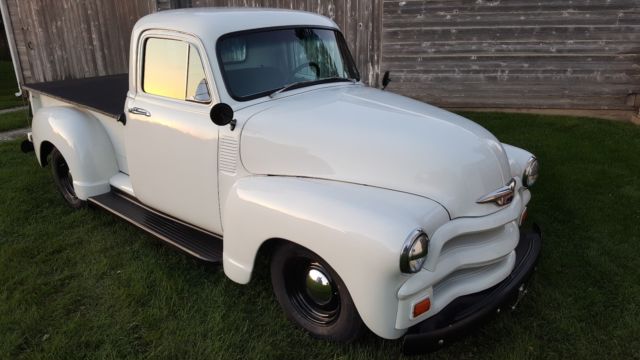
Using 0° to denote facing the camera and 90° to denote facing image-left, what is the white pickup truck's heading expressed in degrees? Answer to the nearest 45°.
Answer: approximately 315°
